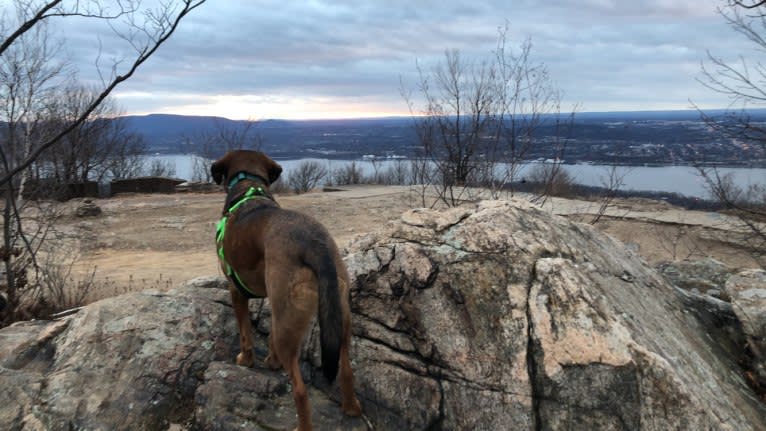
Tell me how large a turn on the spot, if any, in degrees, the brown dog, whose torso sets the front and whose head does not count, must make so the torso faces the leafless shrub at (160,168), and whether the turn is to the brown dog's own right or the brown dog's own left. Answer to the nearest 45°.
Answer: approximately 45° to the brown dog's own right

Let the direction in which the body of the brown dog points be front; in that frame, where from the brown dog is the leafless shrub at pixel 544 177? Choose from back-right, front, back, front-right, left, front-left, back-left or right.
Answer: right

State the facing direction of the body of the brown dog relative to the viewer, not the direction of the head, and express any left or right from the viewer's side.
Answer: facing away from the viewer and to the left of the viewer

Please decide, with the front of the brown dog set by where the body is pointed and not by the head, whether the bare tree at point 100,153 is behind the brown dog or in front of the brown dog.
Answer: in front

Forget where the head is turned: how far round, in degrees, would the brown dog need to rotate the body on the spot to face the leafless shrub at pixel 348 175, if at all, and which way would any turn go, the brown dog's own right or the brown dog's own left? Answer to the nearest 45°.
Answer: approximately 45° to the brown dog's own right

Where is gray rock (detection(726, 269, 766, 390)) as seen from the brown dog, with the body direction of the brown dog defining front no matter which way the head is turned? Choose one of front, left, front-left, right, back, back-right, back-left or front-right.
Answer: back-right
